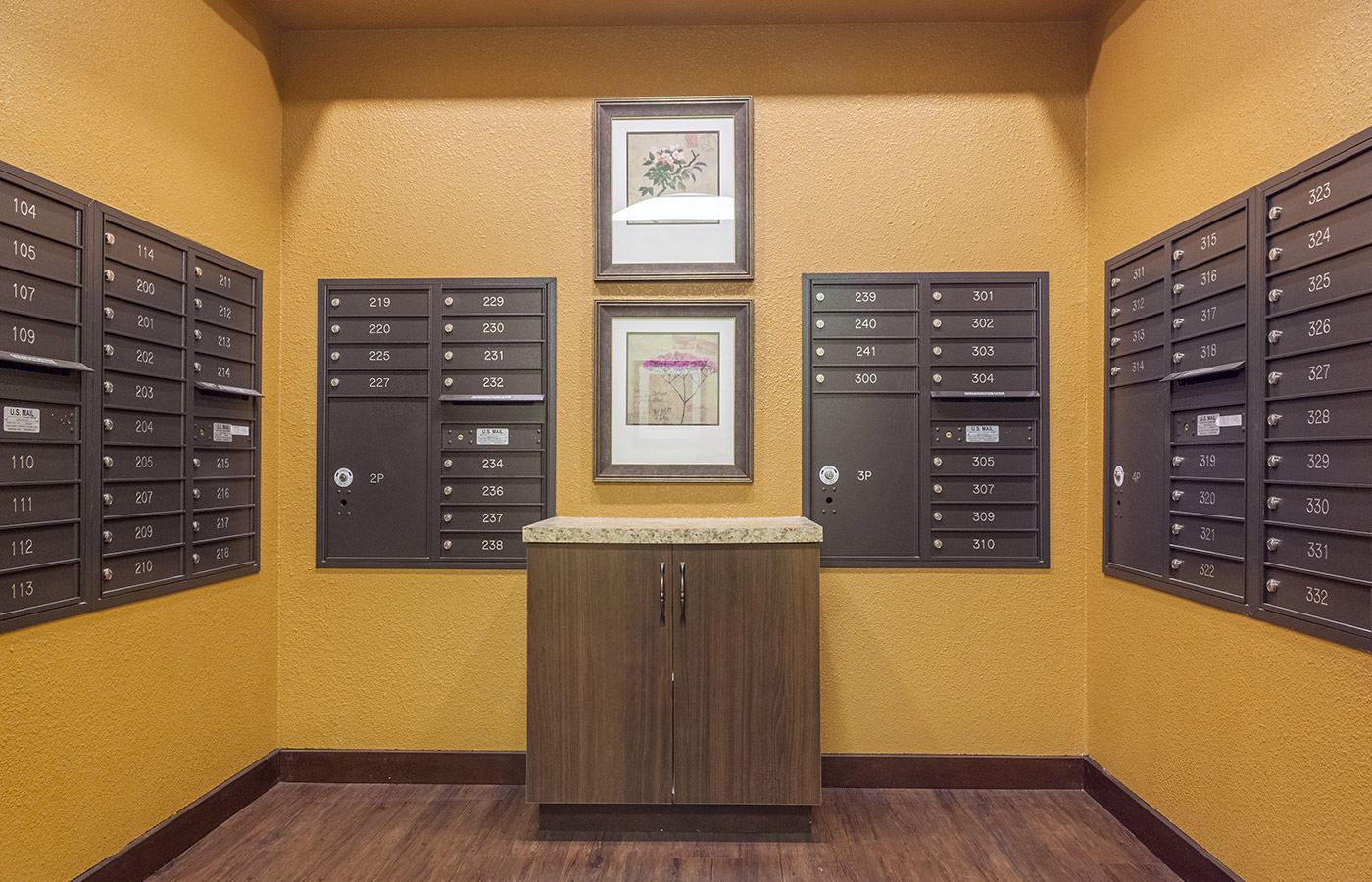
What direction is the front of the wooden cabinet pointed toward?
toward the camera
